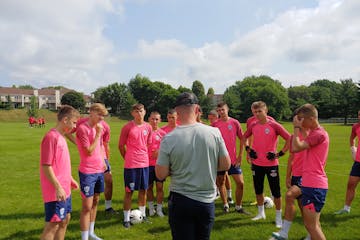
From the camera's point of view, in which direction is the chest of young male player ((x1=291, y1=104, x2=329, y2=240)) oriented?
to the viewer's left

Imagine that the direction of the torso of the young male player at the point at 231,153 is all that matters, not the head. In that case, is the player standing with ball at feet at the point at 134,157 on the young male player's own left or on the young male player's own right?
on the young male player's own right

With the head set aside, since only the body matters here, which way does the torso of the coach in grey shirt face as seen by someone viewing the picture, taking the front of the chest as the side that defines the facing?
away from the camera

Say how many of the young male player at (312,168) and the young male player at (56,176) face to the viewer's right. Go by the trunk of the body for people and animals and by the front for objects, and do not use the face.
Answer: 1

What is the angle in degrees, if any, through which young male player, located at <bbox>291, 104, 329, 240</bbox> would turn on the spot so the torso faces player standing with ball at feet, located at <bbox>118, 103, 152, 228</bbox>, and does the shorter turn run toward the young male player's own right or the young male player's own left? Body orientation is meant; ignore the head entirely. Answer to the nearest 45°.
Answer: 0° — they already face them

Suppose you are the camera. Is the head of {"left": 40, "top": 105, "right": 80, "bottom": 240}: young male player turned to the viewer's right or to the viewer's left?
to the viewer's right

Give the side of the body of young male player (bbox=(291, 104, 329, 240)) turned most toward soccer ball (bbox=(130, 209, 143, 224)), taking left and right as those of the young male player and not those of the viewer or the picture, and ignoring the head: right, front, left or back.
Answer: front

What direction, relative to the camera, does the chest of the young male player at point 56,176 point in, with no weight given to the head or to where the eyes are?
to the viewer's right

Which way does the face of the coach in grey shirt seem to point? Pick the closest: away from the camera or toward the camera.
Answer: away from the camera

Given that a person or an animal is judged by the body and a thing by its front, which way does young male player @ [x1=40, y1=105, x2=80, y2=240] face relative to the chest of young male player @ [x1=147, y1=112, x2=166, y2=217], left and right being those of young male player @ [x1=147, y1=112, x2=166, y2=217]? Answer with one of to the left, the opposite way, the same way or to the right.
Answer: to the left
